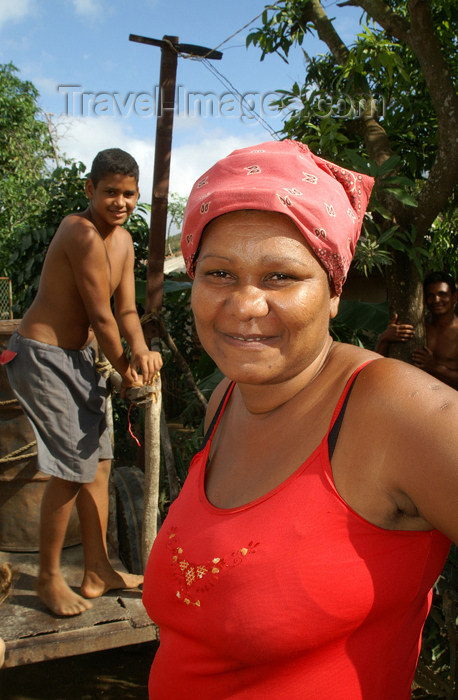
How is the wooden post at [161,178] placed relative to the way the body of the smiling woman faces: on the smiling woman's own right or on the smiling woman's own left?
on the smiling woman's own right

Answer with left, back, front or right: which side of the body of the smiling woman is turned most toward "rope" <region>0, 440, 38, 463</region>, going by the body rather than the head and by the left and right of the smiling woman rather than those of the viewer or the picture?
right

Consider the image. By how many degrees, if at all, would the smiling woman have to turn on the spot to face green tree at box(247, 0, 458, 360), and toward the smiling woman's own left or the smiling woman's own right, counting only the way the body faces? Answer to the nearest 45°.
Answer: approximately 135° to the smiling woman's own right
